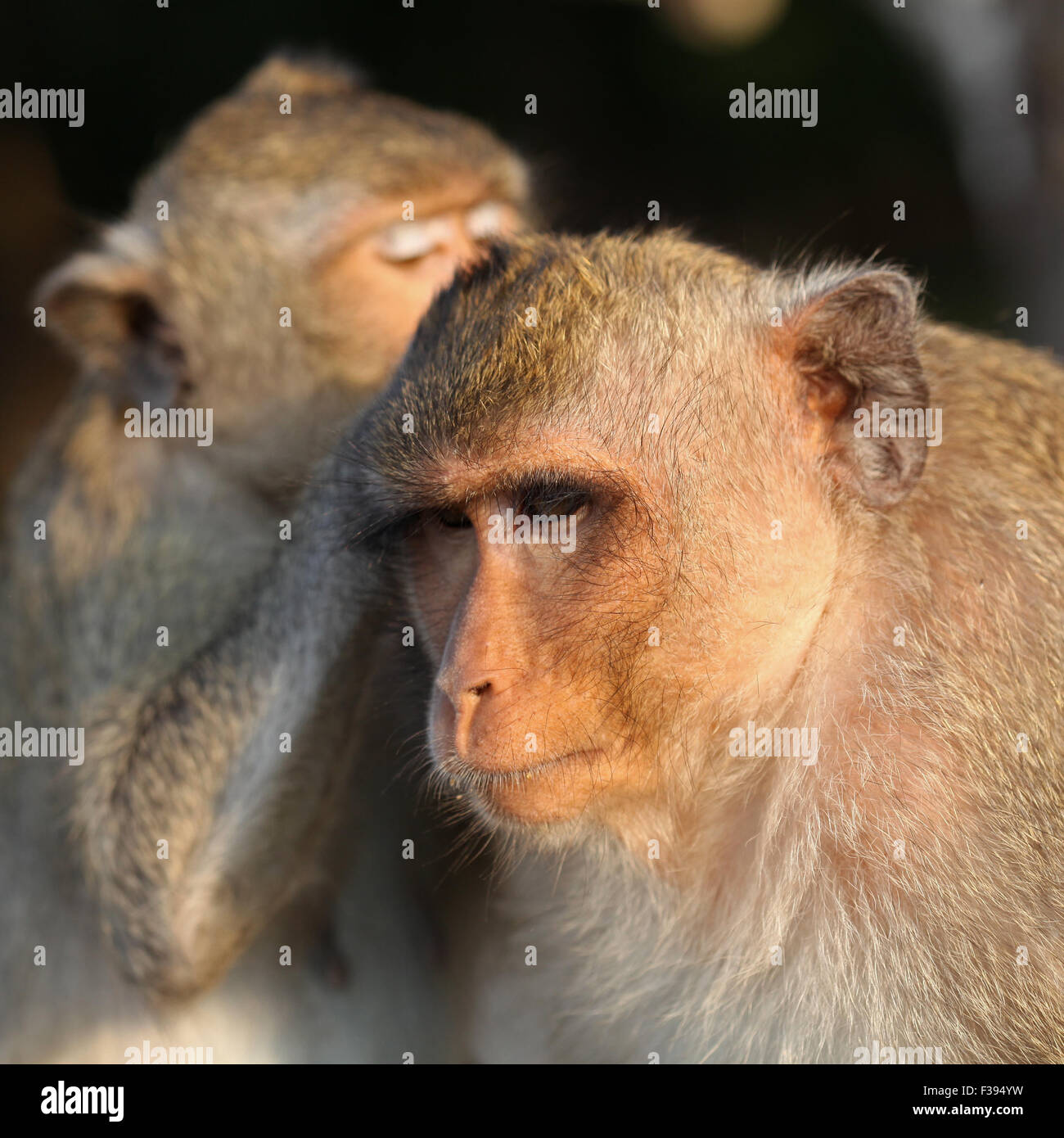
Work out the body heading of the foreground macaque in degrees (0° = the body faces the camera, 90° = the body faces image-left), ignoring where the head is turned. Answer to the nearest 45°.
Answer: approximately 45°

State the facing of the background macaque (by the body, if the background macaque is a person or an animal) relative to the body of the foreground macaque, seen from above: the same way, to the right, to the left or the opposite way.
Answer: to the left

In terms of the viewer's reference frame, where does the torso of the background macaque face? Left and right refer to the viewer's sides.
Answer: facing the viewer and to the right of the viewer

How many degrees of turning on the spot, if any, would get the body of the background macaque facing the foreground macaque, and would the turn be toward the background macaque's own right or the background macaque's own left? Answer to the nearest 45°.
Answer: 0° — it already faces it

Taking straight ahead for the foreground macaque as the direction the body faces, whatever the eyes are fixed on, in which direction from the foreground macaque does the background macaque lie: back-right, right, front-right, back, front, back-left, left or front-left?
right

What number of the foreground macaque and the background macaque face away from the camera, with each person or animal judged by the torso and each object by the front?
0
